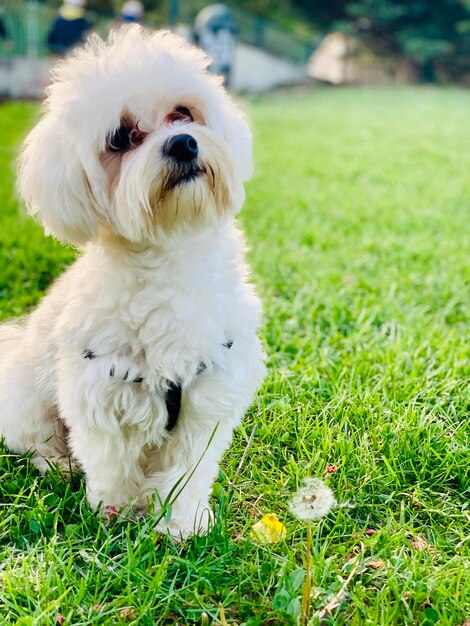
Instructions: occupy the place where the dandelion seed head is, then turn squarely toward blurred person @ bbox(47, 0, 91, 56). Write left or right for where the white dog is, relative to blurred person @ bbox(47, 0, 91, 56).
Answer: left

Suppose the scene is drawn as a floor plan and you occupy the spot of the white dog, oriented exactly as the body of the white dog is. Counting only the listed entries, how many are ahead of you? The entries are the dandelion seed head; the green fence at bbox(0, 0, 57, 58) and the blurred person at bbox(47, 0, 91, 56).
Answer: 1

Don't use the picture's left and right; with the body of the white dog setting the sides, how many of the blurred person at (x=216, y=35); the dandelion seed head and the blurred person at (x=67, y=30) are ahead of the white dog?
1

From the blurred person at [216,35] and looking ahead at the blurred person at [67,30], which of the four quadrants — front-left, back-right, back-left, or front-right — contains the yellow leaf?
back-left

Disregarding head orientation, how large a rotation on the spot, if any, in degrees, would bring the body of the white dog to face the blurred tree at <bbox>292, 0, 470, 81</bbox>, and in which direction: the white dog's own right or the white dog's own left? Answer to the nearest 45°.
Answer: approximately 135° to the white dog's own left

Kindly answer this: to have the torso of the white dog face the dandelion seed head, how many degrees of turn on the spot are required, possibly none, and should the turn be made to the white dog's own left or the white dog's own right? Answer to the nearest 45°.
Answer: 0° — it already faces it

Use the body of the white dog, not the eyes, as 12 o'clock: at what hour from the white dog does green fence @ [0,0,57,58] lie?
The green fence is roughly at 7 o'clock from the white dog.

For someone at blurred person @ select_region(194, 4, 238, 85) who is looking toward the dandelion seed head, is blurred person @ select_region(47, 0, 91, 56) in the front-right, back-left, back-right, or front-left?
back-right

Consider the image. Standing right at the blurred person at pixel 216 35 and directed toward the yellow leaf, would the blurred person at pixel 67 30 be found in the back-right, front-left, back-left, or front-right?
back-right

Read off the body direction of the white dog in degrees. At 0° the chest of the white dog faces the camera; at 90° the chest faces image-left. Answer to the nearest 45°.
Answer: approximately 315°

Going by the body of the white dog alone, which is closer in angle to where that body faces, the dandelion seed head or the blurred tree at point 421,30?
the dandelion seed head

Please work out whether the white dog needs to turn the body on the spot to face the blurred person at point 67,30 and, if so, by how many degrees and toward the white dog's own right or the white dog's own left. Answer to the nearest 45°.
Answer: approximately 135° to the white dog's own left
